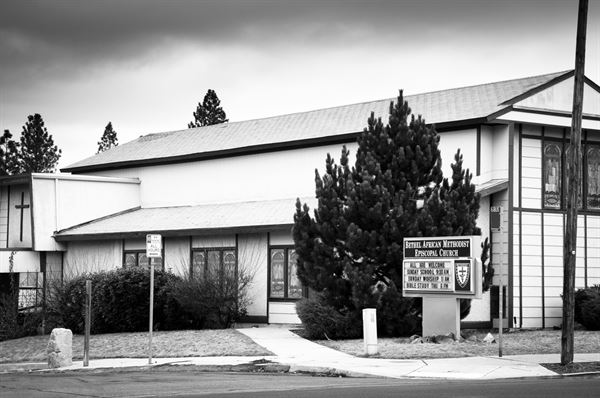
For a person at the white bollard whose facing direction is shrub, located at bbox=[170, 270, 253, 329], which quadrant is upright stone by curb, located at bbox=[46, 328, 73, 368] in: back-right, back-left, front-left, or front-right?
front-left

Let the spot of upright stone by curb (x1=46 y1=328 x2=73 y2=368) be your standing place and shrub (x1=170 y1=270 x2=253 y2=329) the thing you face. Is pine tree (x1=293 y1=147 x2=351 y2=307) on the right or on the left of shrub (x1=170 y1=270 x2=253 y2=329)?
right

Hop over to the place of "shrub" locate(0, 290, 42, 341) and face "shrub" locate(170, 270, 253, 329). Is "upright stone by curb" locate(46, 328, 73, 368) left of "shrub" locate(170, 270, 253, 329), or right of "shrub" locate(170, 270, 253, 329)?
right
